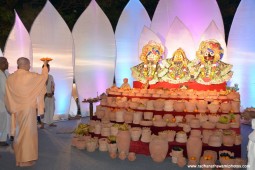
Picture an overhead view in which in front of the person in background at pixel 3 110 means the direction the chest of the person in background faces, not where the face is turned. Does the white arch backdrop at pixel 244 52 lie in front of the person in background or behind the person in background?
in front

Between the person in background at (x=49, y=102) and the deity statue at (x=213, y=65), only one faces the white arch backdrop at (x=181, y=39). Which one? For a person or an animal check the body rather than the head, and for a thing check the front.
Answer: the person in background

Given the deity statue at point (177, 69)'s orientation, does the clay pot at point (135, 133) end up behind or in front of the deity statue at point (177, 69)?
in front

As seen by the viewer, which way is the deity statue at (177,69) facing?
toward the camera

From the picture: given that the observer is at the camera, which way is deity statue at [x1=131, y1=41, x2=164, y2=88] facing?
facing the viewer

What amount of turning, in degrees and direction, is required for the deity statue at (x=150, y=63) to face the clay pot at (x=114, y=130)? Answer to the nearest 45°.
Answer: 0° — it already faces it

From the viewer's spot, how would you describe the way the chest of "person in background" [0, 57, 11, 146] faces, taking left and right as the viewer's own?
facing to the right of the viewer

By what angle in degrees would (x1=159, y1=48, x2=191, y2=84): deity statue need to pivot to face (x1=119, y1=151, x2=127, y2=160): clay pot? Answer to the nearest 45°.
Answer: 0° — it already faces it

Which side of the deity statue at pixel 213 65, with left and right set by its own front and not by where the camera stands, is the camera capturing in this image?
front

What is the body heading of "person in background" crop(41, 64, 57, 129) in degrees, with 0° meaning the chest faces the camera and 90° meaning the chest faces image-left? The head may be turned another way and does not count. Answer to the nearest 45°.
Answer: approximately 270°

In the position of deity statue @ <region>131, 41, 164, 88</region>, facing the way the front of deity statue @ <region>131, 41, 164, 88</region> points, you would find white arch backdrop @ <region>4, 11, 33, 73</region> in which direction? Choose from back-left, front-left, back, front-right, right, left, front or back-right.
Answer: right
